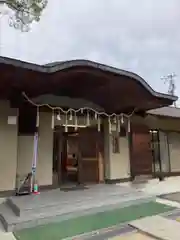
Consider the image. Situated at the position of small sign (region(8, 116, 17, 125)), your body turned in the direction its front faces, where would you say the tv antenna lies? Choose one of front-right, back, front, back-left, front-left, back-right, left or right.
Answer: back-left

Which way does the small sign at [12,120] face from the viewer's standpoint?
toward the camera
